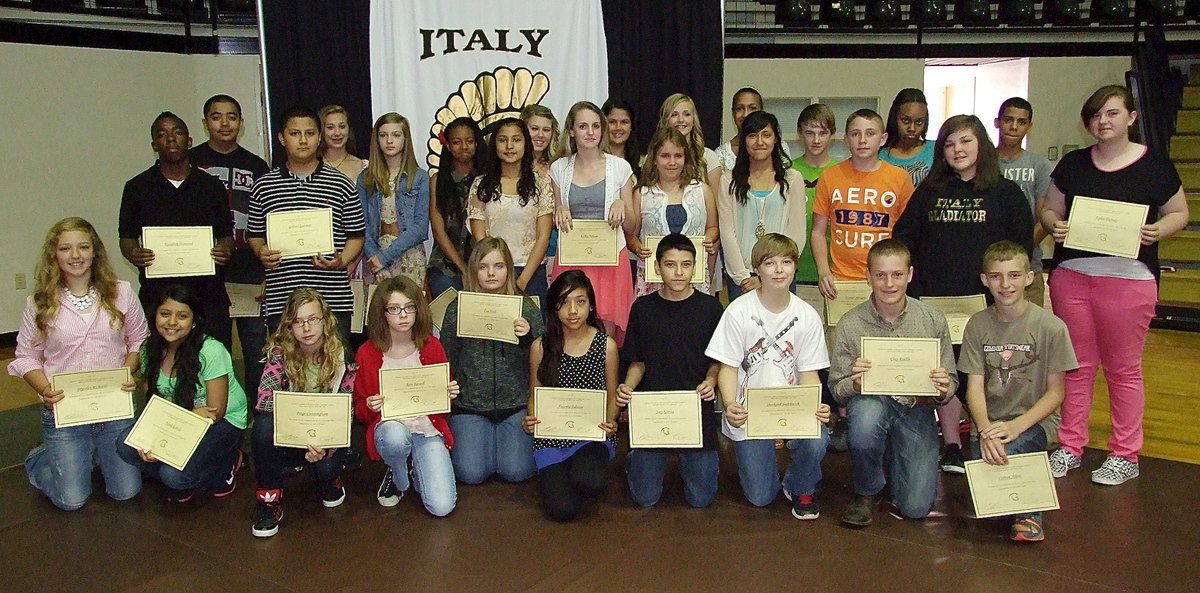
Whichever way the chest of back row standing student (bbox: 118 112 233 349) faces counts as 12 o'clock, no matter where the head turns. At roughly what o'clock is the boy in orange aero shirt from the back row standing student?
The boy in orange aero shirt is roughly at 10 o'clock from the back row standing student.

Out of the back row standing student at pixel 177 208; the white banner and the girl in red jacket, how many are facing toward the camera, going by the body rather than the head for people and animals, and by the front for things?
3

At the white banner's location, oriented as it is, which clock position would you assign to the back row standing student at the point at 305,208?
The back row standing student is roughly at 1 o'clock from the white banner.

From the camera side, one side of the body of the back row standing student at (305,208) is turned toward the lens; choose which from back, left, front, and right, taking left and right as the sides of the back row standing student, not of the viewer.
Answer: front

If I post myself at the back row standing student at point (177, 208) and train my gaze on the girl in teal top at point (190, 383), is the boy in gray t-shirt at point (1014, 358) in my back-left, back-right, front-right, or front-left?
front-left

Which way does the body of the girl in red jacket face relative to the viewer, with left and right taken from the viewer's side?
facing the viewer

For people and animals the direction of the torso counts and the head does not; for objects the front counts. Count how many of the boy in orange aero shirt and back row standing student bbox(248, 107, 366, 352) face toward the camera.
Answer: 2

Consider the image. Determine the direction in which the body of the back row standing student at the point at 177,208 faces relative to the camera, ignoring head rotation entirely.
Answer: toward the camera

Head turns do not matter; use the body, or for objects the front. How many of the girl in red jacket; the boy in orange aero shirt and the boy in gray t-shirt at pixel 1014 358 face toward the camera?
3
